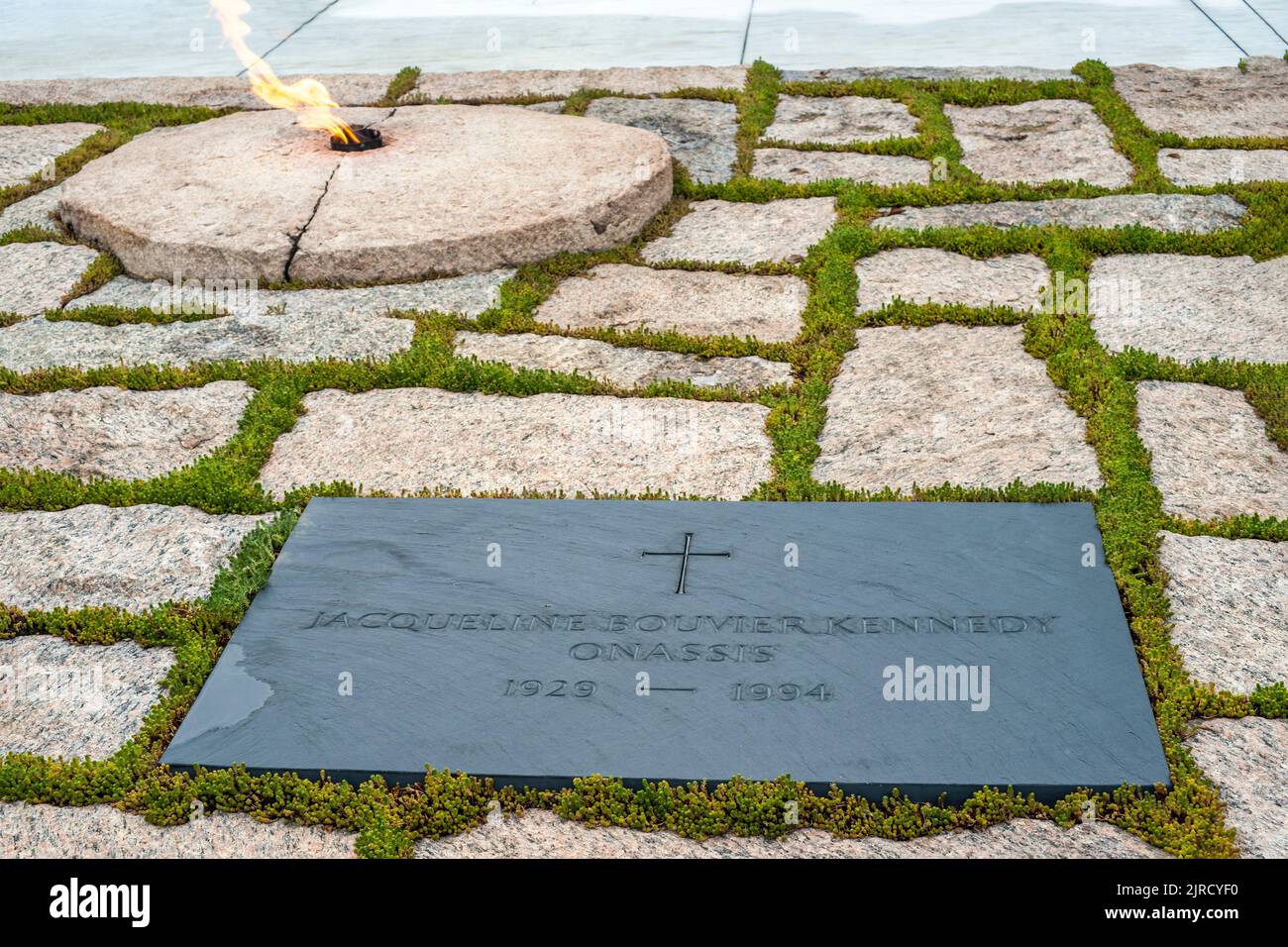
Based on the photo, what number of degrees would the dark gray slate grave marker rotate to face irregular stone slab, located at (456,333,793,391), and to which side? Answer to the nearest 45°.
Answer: approximately 180°

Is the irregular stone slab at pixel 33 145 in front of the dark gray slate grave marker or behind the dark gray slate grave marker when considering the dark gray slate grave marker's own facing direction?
behind

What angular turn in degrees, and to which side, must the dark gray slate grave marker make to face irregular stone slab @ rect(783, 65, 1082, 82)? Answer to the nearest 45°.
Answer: approximately 180°

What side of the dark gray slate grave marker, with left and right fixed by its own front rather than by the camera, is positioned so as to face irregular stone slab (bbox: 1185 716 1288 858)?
left

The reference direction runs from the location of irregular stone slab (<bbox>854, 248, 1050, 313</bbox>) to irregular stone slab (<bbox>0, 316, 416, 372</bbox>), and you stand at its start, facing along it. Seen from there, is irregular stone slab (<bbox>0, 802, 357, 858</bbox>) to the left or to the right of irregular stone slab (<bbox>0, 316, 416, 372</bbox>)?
left

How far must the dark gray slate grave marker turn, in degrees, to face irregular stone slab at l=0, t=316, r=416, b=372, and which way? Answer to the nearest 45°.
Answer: approximately 135° to its right

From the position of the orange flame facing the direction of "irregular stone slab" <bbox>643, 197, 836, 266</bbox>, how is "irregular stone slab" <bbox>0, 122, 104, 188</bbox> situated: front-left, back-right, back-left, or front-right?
back-right

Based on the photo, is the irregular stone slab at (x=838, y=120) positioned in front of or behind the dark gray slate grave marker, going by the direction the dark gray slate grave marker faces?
behind

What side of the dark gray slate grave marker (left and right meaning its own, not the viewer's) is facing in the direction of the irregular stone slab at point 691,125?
back

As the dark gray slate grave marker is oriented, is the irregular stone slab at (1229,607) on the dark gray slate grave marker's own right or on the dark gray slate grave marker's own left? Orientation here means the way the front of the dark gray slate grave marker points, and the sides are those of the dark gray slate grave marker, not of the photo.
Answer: on the dark gray slate grave marker's own left

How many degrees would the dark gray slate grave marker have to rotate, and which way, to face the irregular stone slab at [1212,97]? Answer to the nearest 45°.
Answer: approximately 135° to its left

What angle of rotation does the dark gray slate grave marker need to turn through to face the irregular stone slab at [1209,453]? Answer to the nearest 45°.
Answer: approximately 135° to its left

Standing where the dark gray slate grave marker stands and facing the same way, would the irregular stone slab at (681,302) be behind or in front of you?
behind

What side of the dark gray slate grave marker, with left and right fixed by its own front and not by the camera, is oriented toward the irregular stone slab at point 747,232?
back

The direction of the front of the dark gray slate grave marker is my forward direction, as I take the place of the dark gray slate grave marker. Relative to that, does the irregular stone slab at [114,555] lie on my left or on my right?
on my right

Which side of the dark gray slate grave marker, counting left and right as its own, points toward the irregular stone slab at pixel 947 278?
back

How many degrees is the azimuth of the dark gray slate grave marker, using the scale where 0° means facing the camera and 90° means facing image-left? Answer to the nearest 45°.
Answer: approximately 0°
